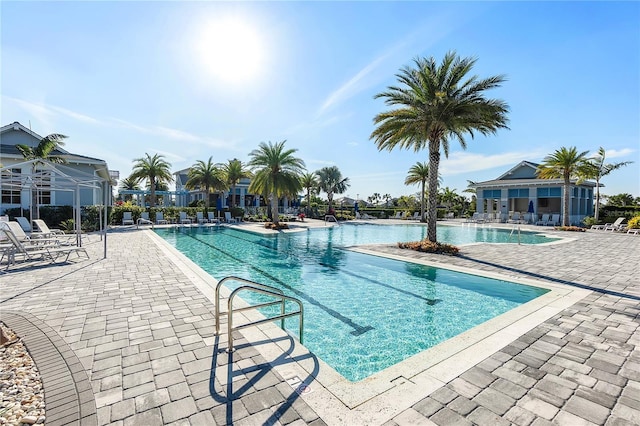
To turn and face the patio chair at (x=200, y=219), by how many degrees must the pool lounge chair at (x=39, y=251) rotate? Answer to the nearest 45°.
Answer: approximately 45° to its left

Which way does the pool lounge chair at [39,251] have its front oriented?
to the viewer's right

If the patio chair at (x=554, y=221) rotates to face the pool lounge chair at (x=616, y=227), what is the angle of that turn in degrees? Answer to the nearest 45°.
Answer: approximately 90° to its left
